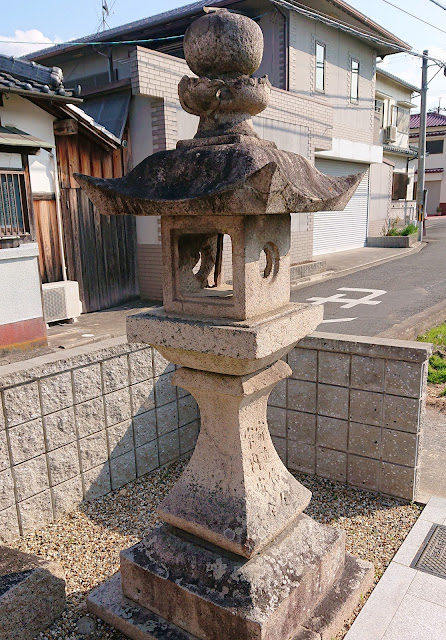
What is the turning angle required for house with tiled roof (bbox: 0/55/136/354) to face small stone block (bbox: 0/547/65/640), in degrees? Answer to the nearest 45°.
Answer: approximately 45° to its right

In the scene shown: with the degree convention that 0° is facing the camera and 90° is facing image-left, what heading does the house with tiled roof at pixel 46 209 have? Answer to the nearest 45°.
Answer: approximately 315°

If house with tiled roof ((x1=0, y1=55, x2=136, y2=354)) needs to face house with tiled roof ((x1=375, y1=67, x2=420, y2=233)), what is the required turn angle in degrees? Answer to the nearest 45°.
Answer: approximately 90° to its left

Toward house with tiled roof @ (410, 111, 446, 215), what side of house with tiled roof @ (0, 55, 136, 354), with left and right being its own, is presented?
left

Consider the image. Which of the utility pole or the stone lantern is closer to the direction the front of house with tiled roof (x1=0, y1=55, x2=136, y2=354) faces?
the stone lantern

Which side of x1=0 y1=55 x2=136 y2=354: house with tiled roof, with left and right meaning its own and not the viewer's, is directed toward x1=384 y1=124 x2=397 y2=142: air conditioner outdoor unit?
left
